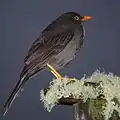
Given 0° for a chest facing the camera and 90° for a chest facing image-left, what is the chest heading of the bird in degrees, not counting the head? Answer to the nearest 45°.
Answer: approximately 270°
